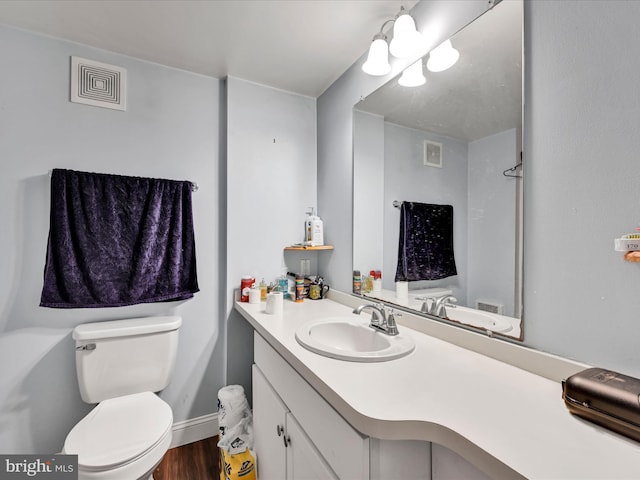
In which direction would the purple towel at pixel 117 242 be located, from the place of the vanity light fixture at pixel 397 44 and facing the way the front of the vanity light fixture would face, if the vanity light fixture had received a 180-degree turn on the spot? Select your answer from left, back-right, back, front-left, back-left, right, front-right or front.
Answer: back-left

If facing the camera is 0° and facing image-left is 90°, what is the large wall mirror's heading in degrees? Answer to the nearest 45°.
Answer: approximately 45°

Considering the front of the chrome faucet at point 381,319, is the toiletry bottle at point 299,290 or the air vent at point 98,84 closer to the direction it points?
the air vent

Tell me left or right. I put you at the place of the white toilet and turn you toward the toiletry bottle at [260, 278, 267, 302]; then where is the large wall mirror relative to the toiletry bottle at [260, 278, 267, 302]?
right

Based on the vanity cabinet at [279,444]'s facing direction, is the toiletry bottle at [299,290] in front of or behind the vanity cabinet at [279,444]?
behind

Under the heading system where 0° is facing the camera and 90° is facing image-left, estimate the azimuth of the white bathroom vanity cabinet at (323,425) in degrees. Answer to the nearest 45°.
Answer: approximately 45°

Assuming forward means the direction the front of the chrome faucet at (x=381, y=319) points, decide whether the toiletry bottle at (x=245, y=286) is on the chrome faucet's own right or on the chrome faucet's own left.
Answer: on the chrome faucet's own right
